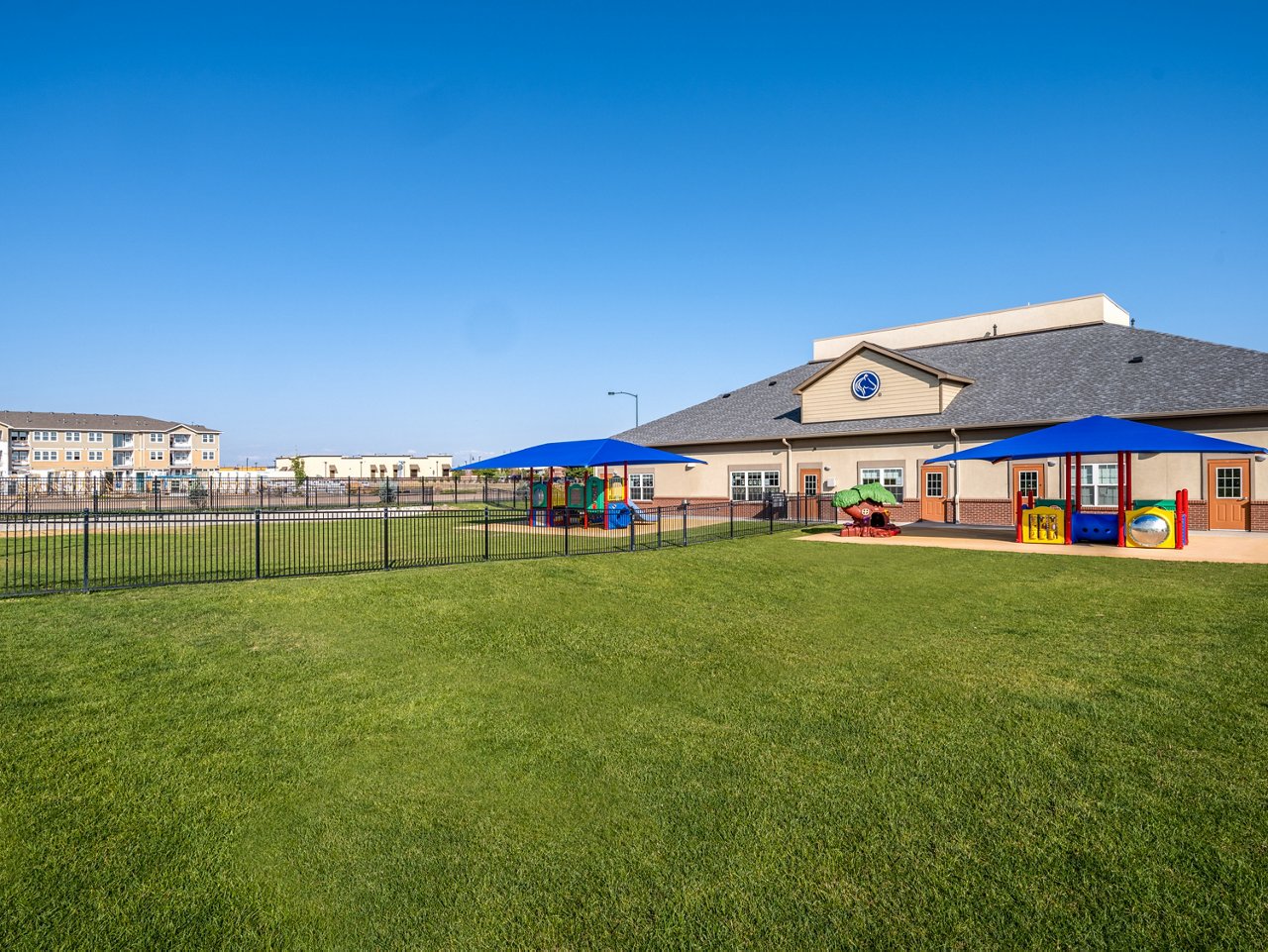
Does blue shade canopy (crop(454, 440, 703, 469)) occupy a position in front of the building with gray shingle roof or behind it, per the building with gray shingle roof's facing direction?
in front

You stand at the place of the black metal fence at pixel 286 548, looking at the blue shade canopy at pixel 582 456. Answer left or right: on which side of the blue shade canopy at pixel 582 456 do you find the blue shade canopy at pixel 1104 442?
right

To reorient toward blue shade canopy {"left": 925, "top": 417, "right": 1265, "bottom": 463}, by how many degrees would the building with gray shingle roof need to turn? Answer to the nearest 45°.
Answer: approximately 45° to its left

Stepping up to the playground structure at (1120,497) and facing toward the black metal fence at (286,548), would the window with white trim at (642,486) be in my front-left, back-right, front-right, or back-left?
front-right

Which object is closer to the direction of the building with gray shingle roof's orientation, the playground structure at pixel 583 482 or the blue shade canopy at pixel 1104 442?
the playground structure

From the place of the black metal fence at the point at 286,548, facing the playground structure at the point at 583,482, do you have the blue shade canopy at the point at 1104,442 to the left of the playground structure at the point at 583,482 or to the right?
right

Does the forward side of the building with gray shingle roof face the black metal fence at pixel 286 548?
yes

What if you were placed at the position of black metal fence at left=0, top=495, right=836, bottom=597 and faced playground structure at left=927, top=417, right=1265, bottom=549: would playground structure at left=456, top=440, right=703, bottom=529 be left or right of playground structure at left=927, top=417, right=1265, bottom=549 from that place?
left

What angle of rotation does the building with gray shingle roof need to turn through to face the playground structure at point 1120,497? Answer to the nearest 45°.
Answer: approximately 45° to its left
